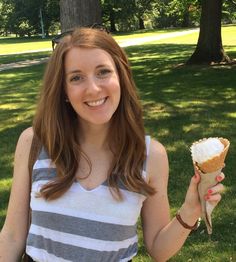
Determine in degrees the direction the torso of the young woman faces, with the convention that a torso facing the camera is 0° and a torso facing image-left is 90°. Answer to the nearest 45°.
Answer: approximately 0°
